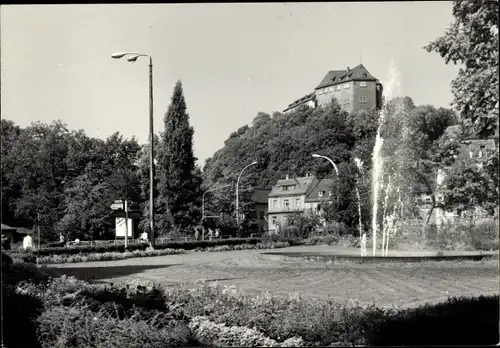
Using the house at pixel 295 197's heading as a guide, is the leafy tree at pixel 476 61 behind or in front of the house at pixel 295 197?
in front

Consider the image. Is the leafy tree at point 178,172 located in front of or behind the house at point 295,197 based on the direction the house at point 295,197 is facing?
in front

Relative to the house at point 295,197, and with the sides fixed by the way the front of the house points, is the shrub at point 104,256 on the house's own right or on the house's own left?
on the house's own right

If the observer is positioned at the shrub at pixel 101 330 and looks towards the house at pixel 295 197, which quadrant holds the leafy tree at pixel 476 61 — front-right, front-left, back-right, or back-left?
front-right

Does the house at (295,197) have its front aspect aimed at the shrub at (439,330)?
yes

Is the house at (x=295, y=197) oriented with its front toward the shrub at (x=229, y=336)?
yes

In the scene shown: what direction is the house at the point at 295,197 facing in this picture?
toward the camera
